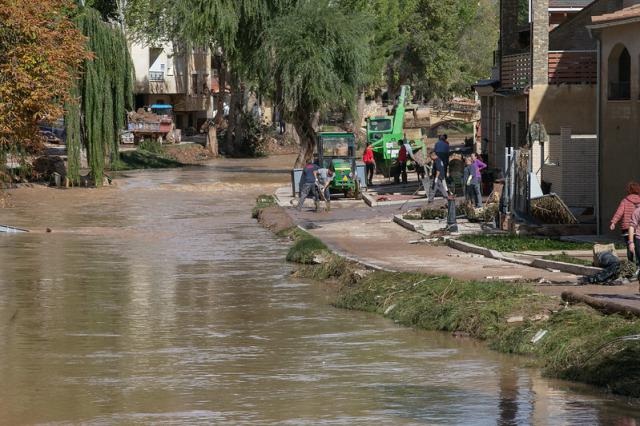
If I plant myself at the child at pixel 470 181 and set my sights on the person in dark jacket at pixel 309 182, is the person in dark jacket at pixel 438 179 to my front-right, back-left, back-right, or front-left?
front-right

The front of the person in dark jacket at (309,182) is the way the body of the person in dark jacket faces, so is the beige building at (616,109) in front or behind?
behind

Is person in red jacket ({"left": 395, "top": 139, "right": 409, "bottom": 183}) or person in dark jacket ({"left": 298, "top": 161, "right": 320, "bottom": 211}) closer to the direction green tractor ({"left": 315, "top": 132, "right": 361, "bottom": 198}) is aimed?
the person in dark jacket

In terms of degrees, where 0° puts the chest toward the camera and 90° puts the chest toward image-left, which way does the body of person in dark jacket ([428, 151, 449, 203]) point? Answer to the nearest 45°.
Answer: approximately 90°

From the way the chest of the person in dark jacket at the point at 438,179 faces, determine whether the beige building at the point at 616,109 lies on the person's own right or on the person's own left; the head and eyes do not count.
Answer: on the person's own left

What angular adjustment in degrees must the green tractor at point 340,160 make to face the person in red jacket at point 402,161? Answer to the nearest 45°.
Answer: approximately 135° to its left

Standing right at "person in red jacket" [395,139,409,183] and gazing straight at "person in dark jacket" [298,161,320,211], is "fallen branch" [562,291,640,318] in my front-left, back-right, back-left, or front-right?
front-left

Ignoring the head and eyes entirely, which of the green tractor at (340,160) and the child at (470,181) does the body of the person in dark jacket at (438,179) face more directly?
the green tractor

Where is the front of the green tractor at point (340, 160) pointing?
toward the camera

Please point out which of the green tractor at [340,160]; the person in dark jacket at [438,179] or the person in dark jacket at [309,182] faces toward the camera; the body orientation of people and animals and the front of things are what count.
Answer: the green tractor
